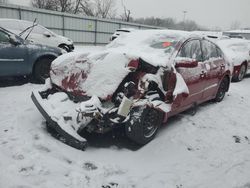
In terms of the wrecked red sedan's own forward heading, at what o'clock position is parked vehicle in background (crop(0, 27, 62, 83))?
The parked vehicle in background is roughly at 3 o'clock from the wrecked red sedan.

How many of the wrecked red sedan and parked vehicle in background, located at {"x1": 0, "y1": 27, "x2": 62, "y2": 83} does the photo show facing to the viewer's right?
1

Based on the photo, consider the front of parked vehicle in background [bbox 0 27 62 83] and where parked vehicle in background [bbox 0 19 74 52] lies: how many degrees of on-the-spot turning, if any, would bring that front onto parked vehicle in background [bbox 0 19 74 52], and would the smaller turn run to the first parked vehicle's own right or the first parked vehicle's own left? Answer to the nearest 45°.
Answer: approximately 90° to the first parked vehicle's own left

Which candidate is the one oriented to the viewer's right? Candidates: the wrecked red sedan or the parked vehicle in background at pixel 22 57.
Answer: the parked vehicle in background

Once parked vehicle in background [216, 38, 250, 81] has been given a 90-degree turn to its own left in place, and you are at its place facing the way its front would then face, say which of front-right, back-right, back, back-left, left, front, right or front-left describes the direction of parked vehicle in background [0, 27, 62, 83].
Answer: right

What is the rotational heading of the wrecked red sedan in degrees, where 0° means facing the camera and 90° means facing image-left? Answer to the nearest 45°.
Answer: approximately 45°

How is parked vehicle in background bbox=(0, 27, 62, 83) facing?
to the viewer's right

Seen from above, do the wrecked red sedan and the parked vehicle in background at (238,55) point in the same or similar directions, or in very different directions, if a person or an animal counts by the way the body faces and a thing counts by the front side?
same or similar directions

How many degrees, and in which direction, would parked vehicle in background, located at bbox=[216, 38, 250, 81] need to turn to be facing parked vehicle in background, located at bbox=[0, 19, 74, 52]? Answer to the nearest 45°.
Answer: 0° — it already faces it

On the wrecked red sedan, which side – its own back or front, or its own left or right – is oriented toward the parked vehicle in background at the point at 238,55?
back

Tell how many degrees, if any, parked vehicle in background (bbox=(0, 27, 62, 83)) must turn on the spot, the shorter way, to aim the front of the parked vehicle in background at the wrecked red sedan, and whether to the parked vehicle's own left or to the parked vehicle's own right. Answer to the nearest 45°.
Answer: approximately 45° to the parked vehicle's own right

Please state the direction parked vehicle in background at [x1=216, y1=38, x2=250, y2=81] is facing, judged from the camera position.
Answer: facing the viewer and to the left of the viewer
